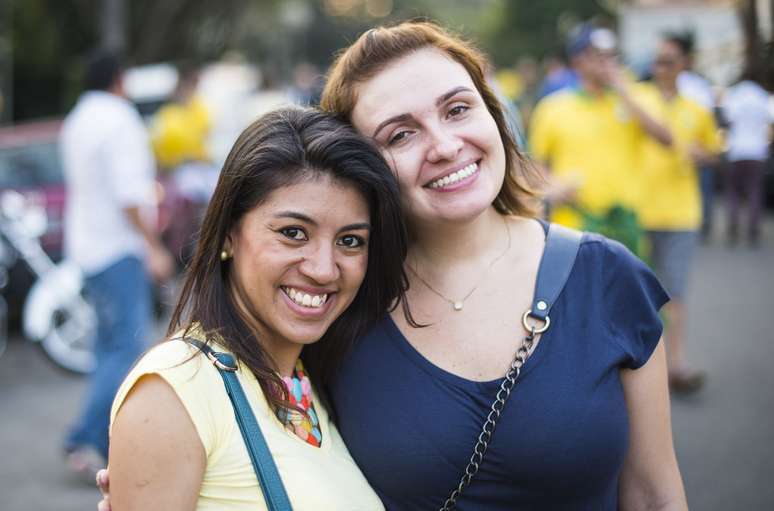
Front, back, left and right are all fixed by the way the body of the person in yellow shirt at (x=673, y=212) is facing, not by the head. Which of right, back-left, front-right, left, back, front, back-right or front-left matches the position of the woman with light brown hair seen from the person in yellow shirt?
front

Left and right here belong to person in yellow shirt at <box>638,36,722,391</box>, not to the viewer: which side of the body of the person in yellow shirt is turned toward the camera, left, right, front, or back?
front

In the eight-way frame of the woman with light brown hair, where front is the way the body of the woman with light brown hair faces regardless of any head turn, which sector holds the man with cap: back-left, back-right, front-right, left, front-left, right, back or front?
back

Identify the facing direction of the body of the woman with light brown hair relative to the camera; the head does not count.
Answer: toward the camera

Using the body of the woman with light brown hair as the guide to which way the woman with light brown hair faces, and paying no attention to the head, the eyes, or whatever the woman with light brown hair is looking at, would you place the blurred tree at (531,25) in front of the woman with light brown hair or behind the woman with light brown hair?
behind

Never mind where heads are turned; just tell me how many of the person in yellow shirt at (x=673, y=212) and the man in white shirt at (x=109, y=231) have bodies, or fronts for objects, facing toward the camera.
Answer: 1

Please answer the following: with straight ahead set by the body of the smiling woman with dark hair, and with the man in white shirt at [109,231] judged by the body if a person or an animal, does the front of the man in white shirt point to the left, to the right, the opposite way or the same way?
to the left

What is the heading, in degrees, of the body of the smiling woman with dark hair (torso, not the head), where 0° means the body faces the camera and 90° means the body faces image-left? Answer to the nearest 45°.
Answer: approximately 315°

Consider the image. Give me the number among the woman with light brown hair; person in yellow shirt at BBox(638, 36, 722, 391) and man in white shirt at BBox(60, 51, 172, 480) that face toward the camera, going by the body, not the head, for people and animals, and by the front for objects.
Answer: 2
